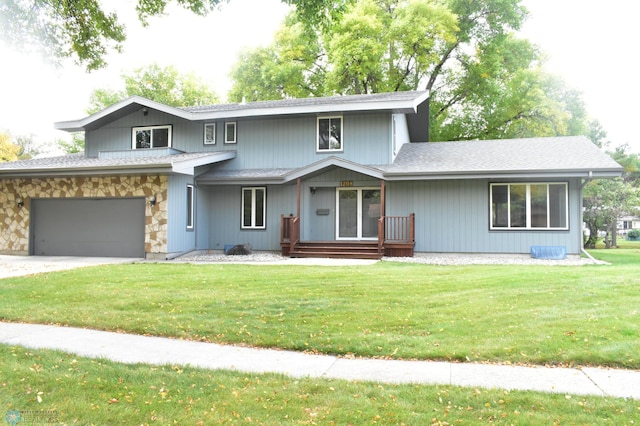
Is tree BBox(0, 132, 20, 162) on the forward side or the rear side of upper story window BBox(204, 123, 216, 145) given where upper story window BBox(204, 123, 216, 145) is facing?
on the rear side

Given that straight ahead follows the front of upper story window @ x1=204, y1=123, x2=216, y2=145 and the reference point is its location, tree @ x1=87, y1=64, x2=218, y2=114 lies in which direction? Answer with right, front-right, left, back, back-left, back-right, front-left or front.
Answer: back

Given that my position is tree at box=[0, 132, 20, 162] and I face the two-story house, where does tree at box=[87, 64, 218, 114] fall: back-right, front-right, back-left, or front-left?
front-left

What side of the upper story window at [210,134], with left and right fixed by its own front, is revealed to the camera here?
front

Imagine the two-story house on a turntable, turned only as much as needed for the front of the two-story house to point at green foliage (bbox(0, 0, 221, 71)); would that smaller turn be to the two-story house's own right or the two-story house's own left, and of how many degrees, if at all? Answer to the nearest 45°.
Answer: approximately 45° to the two-story house's own right

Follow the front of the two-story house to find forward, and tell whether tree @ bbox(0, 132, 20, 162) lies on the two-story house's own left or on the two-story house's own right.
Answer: on the two-story house's own right

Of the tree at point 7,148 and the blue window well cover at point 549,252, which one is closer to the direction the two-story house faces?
the blue window well cover

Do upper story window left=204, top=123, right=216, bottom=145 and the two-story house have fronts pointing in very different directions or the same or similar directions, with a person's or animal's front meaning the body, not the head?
same or similar directions

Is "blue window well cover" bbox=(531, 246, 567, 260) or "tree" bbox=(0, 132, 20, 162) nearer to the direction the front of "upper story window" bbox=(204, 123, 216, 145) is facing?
the blue window well cover

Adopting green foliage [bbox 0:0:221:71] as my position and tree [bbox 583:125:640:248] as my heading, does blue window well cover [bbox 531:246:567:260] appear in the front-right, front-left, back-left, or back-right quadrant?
front-right

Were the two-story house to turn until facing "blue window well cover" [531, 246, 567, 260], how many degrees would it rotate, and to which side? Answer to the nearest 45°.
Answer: approximately 90° to its left

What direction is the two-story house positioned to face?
toward the camera
